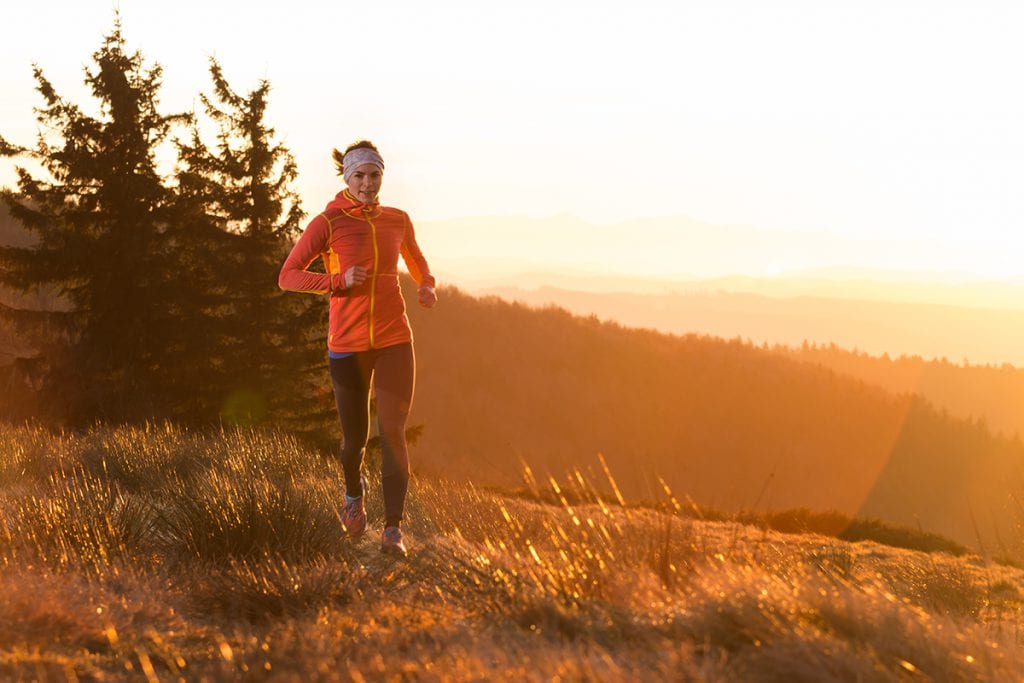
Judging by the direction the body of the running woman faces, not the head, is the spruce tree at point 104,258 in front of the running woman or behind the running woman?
behind

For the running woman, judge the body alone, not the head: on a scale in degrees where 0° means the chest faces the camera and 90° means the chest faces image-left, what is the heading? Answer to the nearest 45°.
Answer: approximately 0°

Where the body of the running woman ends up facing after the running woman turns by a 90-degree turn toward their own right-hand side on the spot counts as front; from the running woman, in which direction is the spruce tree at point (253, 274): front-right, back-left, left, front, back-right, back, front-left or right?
right
